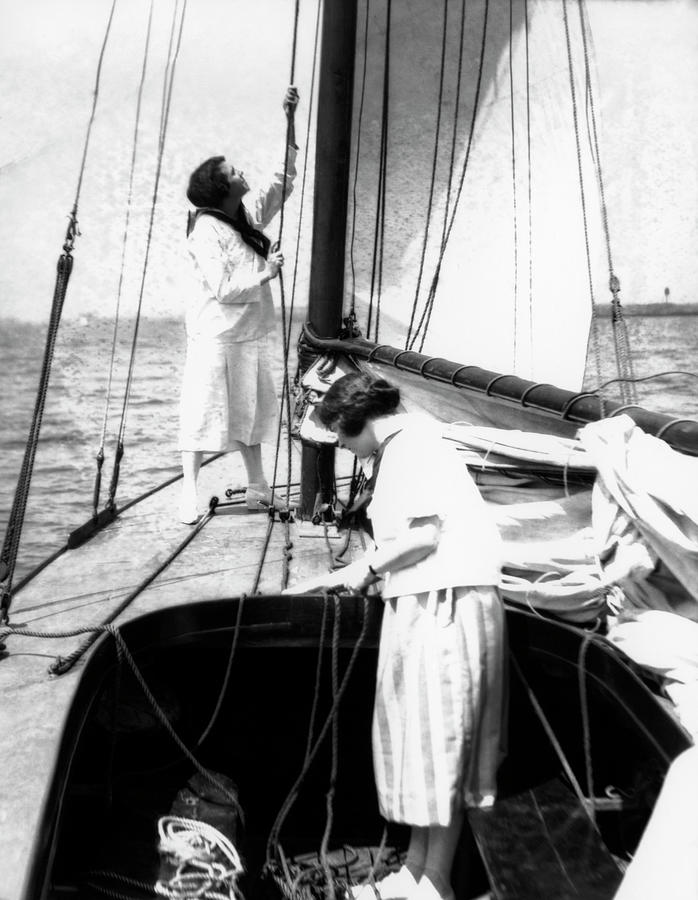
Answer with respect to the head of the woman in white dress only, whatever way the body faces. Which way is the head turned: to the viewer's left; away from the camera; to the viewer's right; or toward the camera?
to the viewer's right

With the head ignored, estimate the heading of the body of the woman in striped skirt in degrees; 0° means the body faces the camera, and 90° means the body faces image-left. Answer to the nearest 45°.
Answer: approximately 90°
